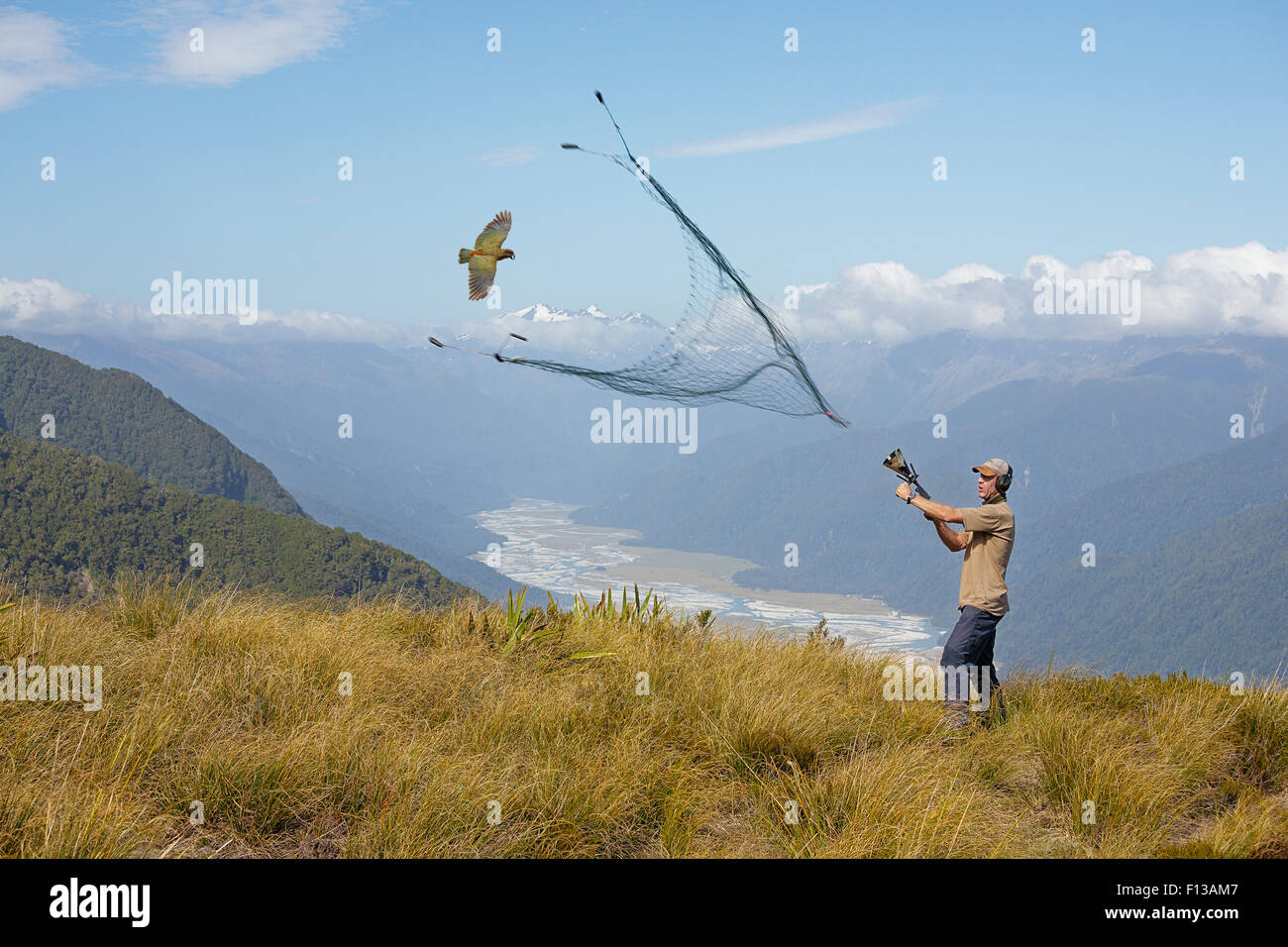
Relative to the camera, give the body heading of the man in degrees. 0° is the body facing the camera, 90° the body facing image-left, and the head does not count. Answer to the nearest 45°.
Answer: approximately 90°

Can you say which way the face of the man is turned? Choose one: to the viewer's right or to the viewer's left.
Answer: to the viewer's left

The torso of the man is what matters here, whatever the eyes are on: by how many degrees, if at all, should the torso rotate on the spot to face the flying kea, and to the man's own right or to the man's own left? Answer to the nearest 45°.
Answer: approximately 45° to the man's own left
